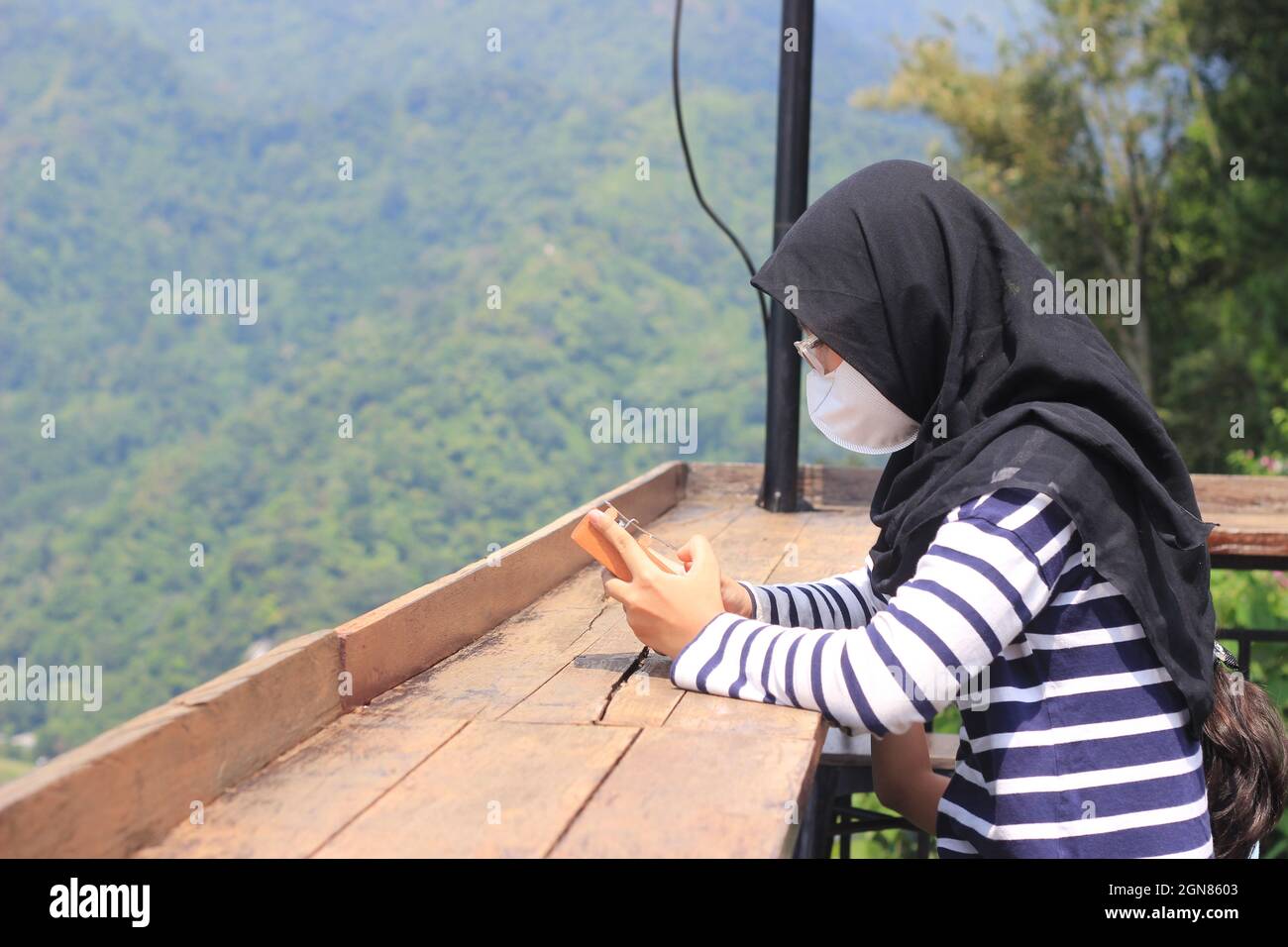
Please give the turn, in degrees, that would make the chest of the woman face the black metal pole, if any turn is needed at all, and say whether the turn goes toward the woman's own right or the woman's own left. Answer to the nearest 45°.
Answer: approximately 90° to the woman's own right

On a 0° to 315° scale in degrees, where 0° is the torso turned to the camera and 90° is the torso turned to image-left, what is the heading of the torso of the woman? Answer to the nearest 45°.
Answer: approximately 90°
